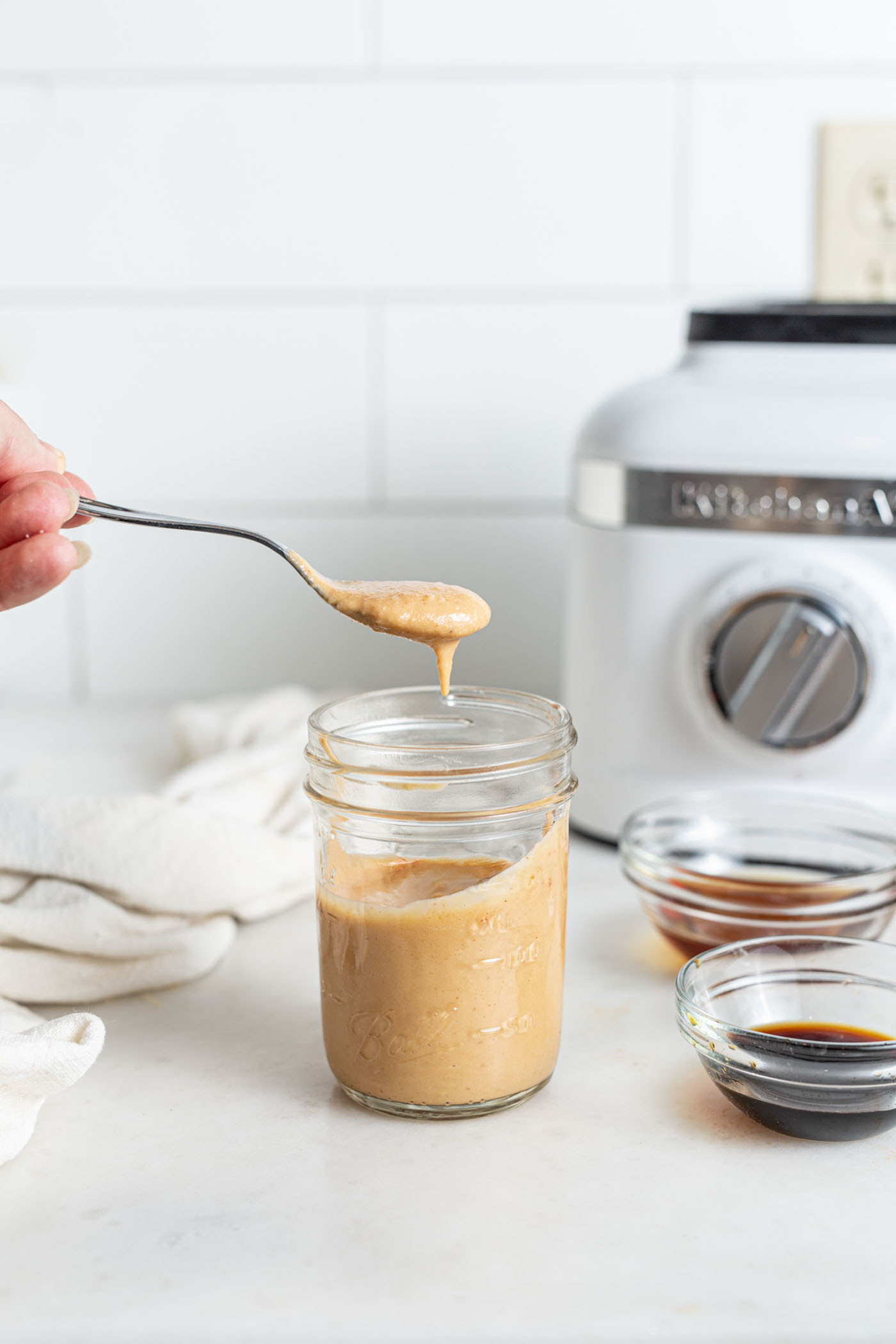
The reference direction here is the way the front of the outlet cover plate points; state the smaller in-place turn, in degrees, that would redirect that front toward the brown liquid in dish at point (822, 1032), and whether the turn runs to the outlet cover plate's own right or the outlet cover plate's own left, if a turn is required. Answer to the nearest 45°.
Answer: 0° — it already faces it

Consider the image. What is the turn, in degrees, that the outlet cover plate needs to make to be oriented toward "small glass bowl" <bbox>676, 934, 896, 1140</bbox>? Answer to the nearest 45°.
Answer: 0° — it already faces it

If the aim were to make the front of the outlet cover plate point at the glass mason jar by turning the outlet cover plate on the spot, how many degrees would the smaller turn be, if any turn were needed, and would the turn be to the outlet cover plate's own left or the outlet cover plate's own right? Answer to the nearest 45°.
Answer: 0° — it already faces it

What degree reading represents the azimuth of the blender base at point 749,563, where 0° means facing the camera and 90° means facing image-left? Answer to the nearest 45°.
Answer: approximately 0°

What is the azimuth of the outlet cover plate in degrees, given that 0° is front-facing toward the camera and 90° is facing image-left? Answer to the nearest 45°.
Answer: approximately 0°

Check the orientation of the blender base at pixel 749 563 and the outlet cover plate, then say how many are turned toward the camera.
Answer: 2
